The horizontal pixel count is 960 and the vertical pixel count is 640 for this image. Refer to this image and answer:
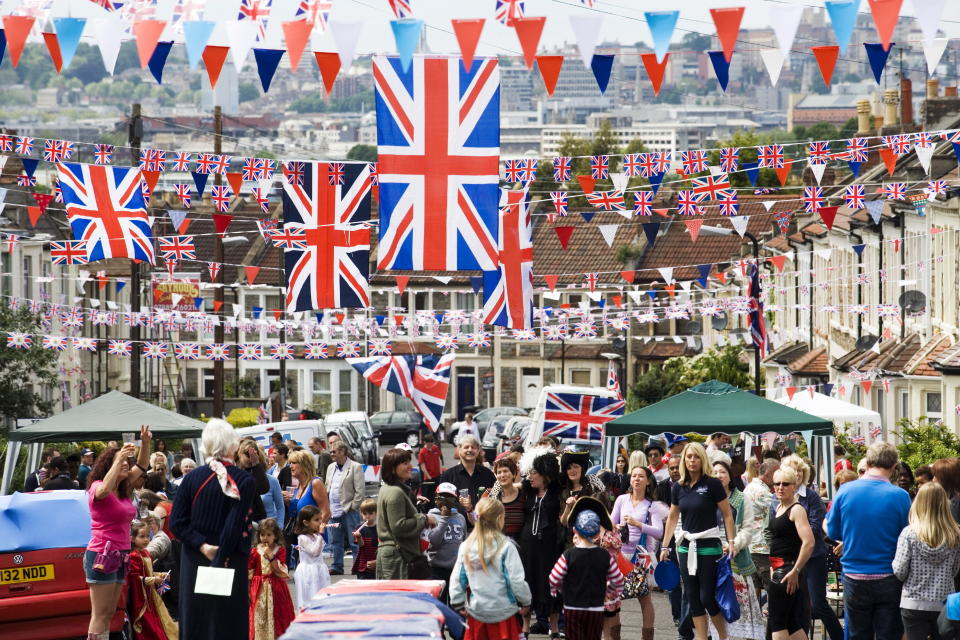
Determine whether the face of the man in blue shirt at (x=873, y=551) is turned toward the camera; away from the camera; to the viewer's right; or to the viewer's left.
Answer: away from the camera

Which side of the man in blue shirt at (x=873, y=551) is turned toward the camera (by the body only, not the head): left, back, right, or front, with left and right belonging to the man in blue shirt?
back

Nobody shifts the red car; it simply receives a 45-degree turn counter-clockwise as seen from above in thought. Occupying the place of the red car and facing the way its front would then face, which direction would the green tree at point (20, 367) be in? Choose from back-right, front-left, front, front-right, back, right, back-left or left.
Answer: front-right

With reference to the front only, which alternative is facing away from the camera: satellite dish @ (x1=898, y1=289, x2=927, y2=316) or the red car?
the red car

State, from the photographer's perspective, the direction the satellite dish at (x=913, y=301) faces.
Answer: facing the viewer and to the left of the viewer

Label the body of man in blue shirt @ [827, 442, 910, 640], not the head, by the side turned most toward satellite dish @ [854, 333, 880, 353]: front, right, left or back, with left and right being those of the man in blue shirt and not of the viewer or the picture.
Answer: front

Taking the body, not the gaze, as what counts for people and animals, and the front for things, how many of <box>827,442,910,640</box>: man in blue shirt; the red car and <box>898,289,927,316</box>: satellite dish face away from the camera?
2

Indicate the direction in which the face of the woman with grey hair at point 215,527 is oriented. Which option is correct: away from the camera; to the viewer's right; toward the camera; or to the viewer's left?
away from the camera

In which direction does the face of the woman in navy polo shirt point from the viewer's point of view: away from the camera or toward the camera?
toward the camera

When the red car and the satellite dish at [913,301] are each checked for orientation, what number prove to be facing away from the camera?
1

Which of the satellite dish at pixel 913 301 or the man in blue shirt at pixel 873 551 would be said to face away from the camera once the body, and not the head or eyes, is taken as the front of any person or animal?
the man in blue shirt

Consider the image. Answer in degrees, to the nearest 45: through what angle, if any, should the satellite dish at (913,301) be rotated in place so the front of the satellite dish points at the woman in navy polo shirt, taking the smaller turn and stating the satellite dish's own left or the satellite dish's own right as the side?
approximately 45° to the satellite dish's own left

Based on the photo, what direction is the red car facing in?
away from the camera

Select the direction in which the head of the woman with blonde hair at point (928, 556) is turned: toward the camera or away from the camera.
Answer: away from the camera
